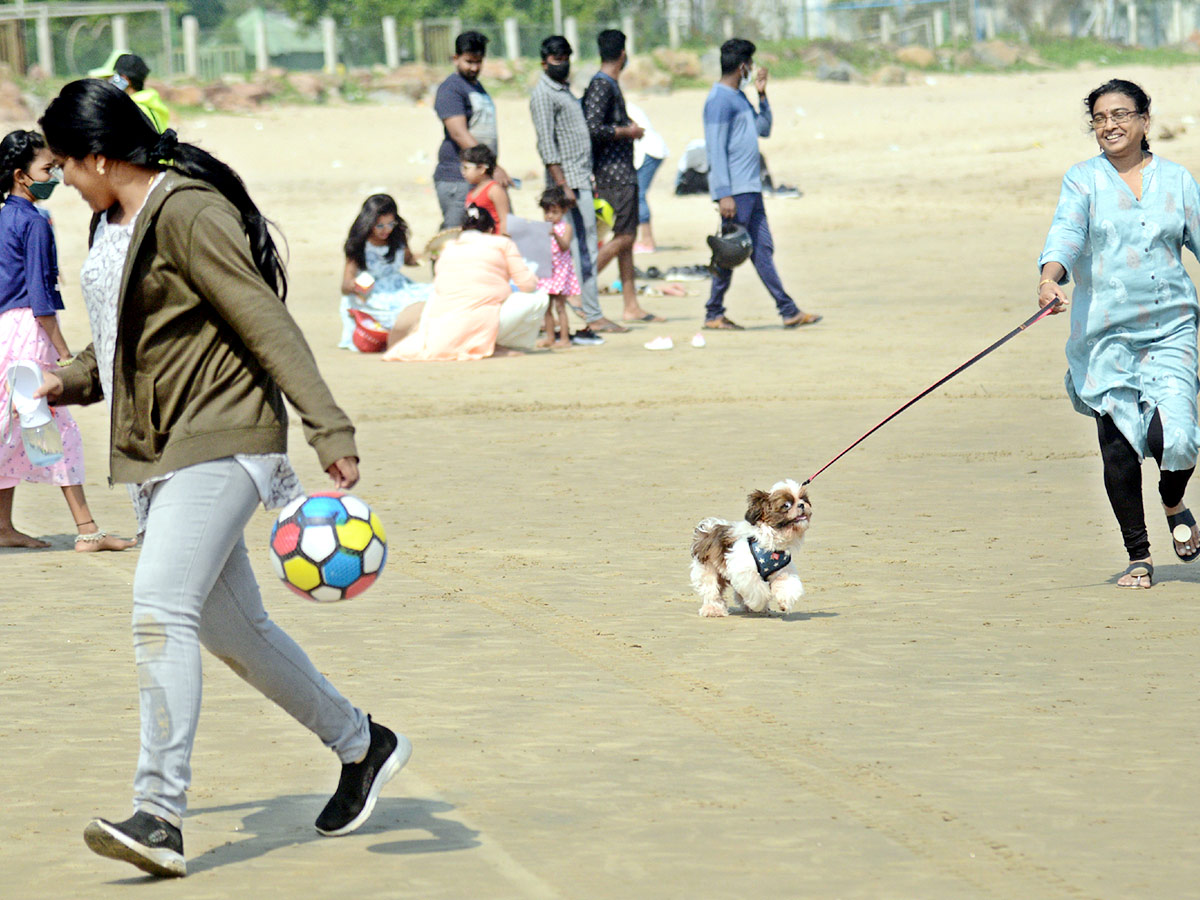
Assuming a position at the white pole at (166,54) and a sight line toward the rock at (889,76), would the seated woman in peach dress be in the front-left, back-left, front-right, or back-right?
front-right

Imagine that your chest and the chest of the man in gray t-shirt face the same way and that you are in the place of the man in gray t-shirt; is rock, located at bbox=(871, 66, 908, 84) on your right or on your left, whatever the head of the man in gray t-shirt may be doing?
on your left

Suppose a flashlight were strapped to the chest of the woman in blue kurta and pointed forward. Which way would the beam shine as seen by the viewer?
toward the camera

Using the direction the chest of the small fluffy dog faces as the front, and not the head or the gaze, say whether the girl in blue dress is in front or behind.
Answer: behind

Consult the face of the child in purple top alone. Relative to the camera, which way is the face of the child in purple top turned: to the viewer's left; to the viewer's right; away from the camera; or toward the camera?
to the viewer's right

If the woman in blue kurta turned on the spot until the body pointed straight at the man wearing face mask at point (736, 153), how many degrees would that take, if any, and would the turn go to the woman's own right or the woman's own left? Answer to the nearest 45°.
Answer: approximately 180°

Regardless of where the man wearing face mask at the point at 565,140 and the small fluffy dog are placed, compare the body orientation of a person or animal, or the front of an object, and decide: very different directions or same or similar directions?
same or similar directions

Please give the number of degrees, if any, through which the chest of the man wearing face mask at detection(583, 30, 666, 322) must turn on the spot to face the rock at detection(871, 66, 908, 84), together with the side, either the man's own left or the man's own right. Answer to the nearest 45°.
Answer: approximately 90° to the man's own left

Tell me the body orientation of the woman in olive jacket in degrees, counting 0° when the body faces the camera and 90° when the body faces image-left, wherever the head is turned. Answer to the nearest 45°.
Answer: approximately 90°

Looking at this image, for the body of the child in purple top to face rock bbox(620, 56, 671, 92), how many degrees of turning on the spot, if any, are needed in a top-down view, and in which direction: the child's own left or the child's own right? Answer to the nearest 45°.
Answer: approximately 90° to the child's own left

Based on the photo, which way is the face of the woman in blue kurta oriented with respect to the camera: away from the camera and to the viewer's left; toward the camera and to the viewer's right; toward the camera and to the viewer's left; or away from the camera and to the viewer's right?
toward the camera and to the viewer's left

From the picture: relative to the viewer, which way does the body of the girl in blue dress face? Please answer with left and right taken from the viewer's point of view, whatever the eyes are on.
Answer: facing the viewer and to the right of the viewer

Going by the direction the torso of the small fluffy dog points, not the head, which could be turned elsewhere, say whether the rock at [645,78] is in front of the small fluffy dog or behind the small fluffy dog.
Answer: behind
